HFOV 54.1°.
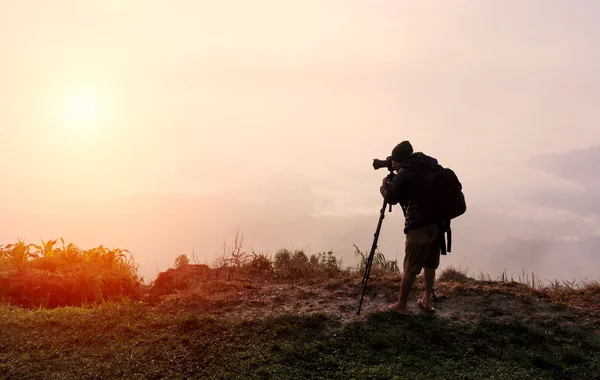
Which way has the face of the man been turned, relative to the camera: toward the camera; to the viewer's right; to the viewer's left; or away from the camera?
to the viewer's left

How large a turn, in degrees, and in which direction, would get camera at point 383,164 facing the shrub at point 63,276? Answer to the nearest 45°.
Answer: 0° — it already faces it

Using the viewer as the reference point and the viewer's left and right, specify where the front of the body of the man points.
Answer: facing to the left of the viewer

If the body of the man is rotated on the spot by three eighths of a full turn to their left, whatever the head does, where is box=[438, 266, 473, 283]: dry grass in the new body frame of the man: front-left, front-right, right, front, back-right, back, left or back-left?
back-left

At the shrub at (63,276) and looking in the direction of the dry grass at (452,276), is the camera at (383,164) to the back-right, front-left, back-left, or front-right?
front-right

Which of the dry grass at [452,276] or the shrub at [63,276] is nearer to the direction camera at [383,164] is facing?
the shrub

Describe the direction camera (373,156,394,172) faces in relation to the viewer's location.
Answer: facing to the left of the viewer
